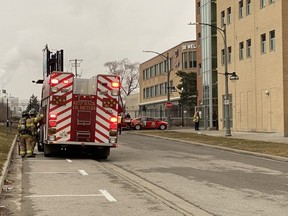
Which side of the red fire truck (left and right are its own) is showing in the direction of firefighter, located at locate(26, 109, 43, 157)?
left

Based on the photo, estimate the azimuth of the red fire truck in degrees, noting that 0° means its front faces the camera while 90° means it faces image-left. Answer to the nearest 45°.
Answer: approximately 180°

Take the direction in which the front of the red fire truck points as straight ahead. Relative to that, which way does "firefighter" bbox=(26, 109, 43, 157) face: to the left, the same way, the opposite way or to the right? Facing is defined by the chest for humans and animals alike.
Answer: to the right

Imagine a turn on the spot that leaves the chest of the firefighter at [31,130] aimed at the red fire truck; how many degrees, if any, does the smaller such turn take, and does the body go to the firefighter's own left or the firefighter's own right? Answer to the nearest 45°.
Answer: approximately 45° to the firefighter's own right

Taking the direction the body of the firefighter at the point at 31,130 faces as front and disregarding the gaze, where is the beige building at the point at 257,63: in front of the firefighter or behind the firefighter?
in front

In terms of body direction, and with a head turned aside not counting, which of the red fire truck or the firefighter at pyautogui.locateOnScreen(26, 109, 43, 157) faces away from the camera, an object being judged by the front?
the red fire truck

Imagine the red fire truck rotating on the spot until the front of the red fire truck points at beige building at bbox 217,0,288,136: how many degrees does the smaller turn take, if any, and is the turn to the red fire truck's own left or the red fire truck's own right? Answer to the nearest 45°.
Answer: approximately 45° to the red fire truck's own right

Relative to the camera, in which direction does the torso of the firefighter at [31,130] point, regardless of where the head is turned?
to the viewer's right
